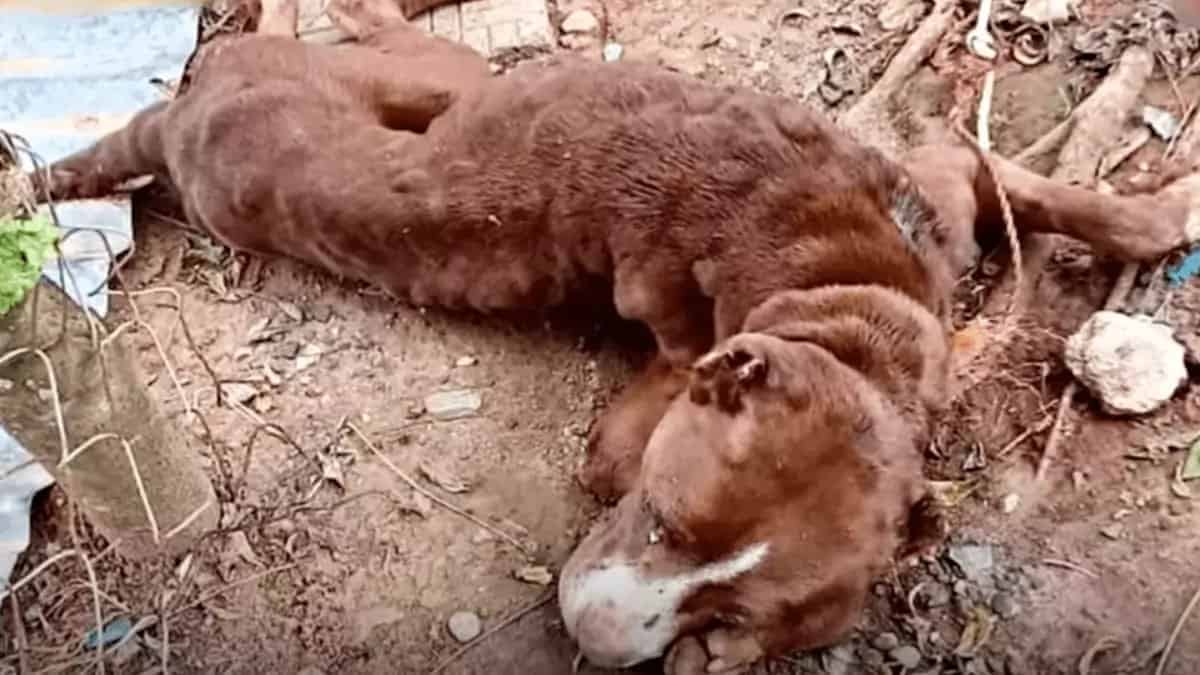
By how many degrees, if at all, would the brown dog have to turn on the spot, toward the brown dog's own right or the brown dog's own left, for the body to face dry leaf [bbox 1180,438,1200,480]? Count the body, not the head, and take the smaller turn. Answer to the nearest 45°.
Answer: approximately 45° to the brown dog's own left

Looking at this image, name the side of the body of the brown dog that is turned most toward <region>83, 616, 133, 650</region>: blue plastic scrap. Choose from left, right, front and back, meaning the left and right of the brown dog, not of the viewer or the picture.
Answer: right

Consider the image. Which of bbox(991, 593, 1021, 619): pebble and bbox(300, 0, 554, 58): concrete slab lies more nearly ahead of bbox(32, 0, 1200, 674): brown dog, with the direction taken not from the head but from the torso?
the pebble

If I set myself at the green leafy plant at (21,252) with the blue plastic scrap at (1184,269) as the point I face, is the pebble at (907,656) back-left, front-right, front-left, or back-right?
front-right

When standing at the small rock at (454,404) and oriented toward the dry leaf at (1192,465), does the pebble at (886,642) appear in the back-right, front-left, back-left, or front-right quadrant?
front-right

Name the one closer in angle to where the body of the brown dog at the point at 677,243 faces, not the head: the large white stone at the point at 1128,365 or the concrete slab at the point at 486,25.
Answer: the large white stone

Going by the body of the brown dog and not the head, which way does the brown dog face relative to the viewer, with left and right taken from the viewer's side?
facing the viewer and to the right of the viewer

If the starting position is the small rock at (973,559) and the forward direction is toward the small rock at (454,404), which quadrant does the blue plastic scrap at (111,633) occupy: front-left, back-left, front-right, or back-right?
front-left

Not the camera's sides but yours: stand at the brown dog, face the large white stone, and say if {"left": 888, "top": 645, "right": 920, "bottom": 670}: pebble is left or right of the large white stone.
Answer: right
